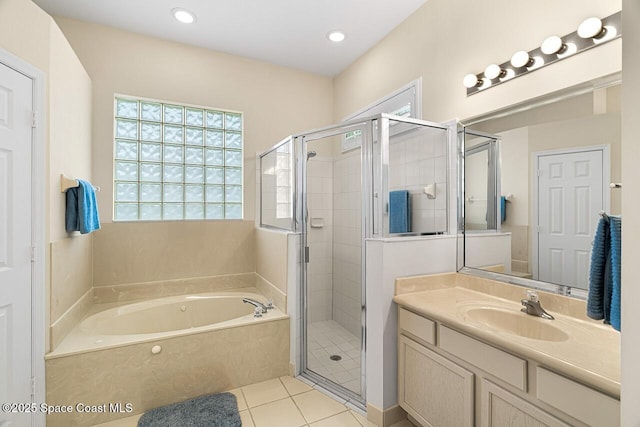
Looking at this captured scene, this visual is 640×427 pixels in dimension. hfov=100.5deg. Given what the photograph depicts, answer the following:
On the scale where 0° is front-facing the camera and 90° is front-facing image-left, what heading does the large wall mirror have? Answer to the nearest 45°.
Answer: approximately 45°

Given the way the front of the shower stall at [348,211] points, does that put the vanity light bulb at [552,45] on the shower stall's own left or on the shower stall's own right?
on the shower stall's own left

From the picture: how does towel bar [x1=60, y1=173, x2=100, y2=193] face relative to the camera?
to the viewer's right
